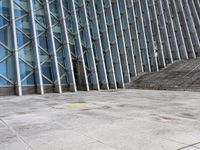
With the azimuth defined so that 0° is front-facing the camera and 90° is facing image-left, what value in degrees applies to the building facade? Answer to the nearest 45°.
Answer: approximately 315°
